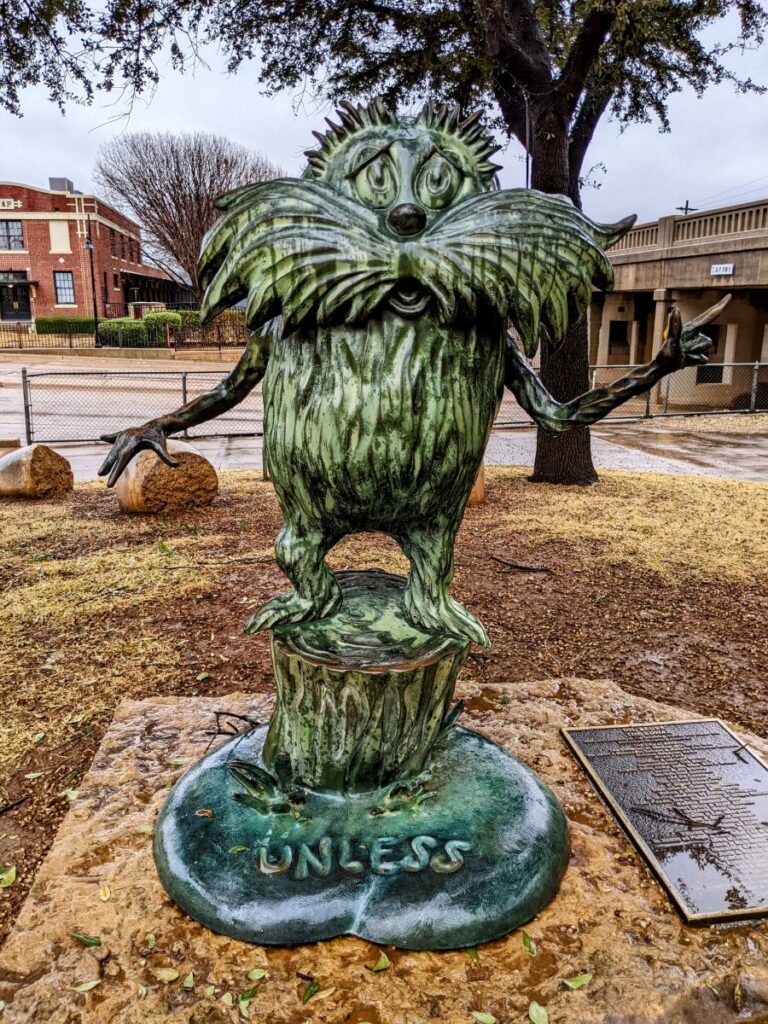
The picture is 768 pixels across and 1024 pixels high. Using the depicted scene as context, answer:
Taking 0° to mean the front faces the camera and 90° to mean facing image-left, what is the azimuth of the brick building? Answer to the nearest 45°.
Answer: approximately 0°

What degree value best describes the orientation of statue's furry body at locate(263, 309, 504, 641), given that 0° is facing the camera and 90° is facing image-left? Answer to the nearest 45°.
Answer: approximately 0°

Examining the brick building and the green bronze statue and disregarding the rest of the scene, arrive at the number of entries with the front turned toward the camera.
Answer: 2

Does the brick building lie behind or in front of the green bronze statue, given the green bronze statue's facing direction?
behind

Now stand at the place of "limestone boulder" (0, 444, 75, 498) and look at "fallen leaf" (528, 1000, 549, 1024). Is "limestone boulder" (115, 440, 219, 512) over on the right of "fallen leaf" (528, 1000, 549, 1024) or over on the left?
left

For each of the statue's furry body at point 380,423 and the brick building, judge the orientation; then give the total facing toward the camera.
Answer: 2

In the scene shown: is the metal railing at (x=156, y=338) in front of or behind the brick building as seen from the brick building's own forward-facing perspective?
in front
